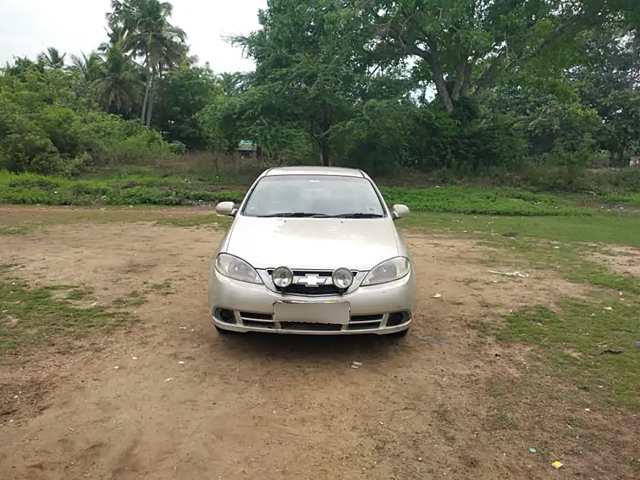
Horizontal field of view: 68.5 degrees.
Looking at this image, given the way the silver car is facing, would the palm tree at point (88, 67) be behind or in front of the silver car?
behind

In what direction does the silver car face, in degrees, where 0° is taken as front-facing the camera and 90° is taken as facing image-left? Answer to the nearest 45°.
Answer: approximately 0°

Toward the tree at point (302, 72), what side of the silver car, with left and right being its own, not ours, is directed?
back

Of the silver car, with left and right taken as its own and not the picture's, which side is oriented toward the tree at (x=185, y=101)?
back

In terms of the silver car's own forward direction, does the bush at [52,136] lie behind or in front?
behind

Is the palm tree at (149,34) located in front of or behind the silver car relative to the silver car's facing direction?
behind

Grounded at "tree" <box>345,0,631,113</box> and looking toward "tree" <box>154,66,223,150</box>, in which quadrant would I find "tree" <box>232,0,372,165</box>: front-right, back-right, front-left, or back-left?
front-left

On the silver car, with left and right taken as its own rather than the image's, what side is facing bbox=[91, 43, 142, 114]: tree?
back

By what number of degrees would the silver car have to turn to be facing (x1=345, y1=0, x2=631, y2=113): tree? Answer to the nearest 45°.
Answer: approximately 180°
